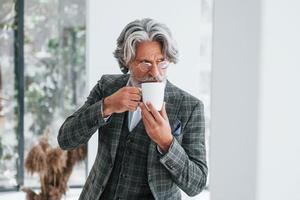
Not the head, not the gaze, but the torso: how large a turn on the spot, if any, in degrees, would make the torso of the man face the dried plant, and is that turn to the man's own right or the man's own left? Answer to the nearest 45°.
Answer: approximately 135° to the man's own right

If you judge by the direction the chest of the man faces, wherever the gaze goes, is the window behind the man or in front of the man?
behind

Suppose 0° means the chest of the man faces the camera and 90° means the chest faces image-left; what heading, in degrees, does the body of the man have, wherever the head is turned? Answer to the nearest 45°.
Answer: approximately 0°
